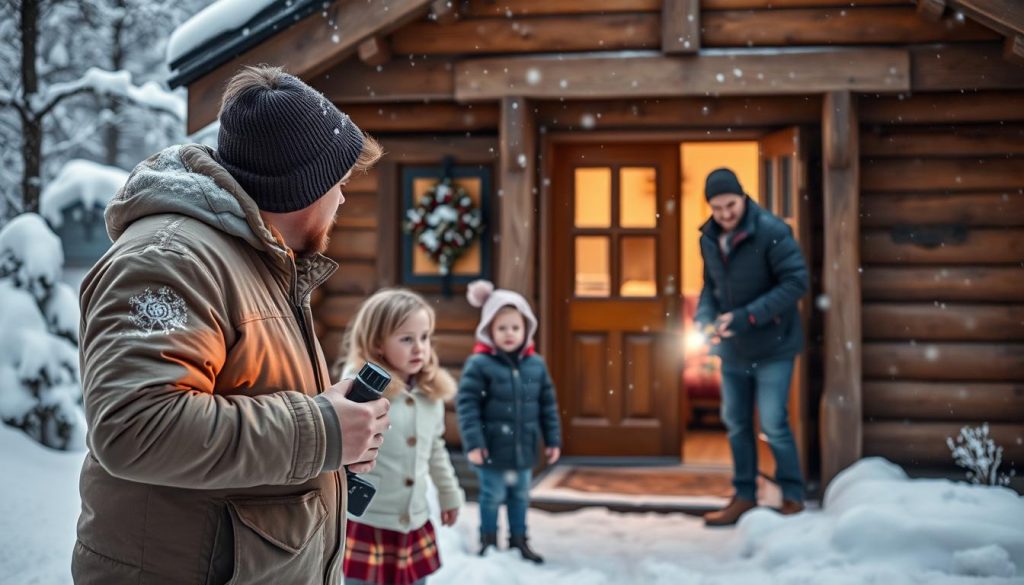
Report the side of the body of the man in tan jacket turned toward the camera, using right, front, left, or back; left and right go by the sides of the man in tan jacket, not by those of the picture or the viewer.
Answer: right

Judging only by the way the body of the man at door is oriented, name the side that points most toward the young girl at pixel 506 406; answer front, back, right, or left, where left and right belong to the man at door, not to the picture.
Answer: front

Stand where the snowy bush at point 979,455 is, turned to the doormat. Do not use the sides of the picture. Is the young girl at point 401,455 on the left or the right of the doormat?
left

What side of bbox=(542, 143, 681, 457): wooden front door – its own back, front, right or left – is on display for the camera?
front

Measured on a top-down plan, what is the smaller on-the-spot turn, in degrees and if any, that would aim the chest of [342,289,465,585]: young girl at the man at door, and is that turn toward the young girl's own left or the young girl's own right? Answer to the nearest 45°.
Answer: approximately 90° to the young girl's own left

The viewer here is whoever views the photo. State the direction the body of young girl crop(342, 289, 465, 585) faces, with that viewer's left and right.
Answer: facing the viewer and to the right of the viewer

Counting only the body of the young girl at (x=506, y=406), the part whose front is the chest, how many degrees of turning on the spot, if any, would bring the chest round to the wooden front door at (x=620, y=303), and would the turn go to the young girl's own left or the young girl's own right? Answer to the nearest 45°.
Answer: approximately 180°

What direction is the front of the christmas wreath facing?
toward the camera

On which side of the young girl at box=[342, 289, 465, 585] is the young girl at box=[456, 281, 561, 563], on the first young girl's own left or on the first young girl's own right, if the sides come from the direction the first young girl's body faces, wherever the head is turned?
on the first young girl's own left
